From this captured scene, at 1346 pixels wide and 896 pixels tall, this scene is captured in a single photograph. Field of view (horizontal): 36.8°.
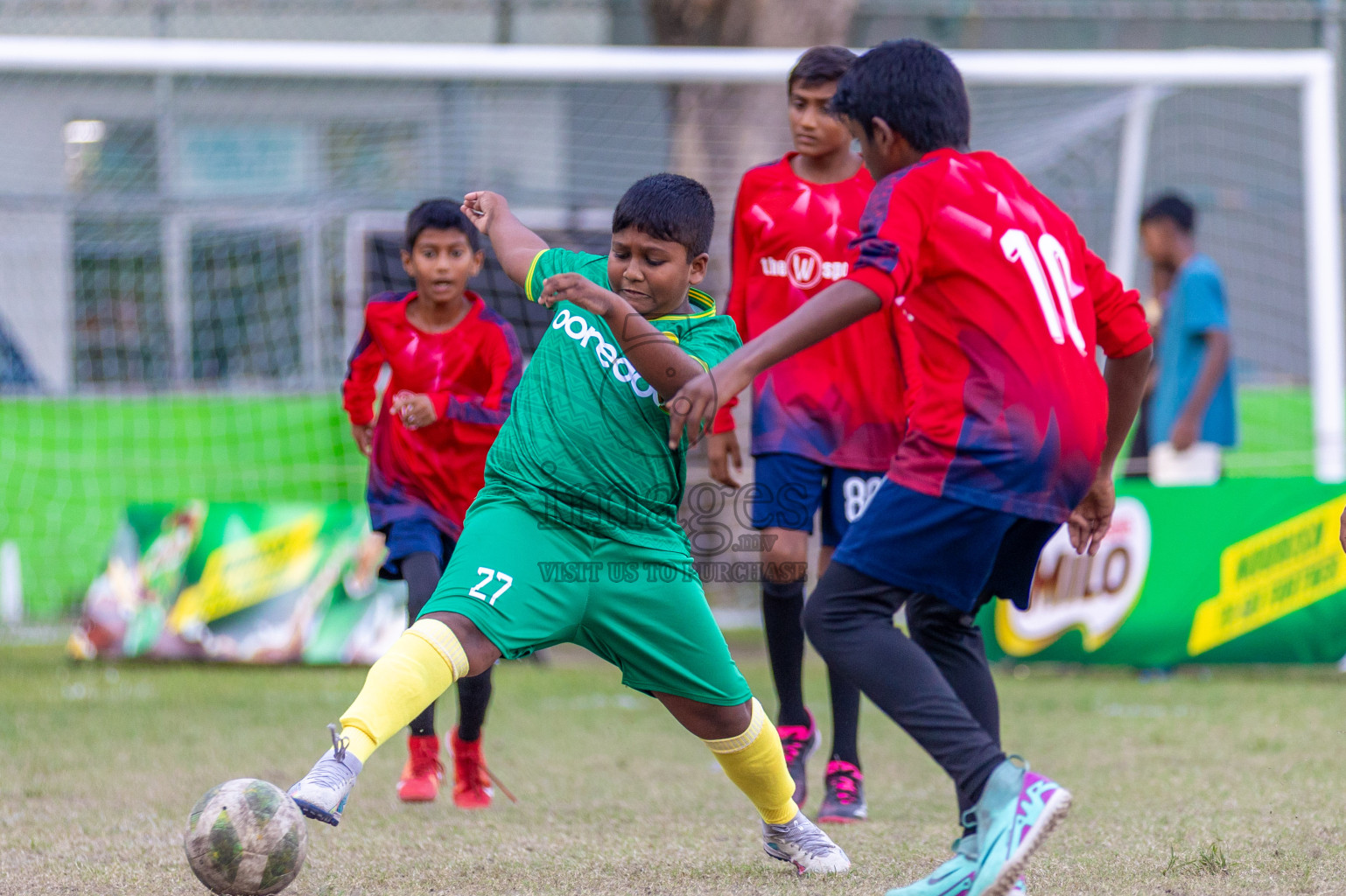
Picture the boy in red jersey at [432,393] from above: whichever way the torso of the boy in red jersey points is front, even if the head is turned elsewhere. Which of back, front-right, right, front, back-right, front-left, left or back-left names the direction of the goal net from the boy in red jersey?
back

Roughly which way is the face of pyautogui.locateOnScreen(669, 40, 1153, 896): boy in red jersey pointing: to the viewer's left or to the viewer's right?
to the viewer's left

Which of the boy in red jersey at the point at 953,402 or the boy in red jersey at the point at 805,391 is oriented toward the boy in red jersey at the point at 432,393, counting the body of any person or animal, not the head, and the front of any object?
the boy in red jersey at the point at 953,402

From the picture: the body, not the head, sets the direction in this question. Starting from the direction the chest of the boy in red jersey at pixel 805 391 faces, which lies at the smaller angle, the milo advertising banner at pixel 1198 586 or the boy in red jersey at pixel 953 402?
the boy in red jersey

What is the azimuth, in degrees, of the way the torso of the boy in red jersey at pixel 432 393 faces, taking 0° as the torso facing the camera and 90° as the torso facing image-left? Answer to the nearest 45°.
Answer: approximately 0°

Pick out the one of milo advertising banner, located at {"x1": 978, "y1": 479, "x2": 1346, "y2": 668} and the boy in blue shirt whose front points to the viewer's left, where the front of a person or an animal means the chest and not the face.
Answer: the boy in blue shirt

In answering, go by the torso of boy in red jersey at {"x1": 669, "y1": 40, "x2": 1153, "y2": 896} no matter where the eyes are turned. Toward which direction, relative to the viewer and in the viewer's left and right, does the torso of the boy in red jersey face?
facing away from the viewer and to the left of the viewer

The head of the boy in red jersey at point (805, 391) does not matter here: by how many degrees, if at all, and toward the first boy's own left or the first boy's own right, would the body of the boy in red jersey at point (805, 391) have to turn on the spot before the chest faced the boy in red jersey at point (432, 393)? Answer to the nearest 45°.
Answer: approximately 90° to the first boy's own right

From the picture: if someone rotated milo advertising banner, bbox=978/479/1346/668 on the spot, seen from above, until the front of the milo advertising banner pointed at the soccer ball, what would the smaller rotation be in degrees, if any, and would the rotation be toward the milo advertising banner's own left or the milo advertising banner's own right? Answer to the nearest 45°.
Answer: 0° — it already faces it

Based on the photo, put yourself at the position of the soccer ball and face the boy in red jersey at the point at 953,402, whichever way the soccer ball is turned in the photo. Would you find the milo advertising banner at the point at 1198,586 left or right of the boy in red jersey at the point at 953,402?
left

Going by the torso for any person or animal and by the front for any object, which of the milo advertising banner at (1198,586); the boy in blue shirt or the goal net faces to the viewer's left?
the boy in blue shirt
